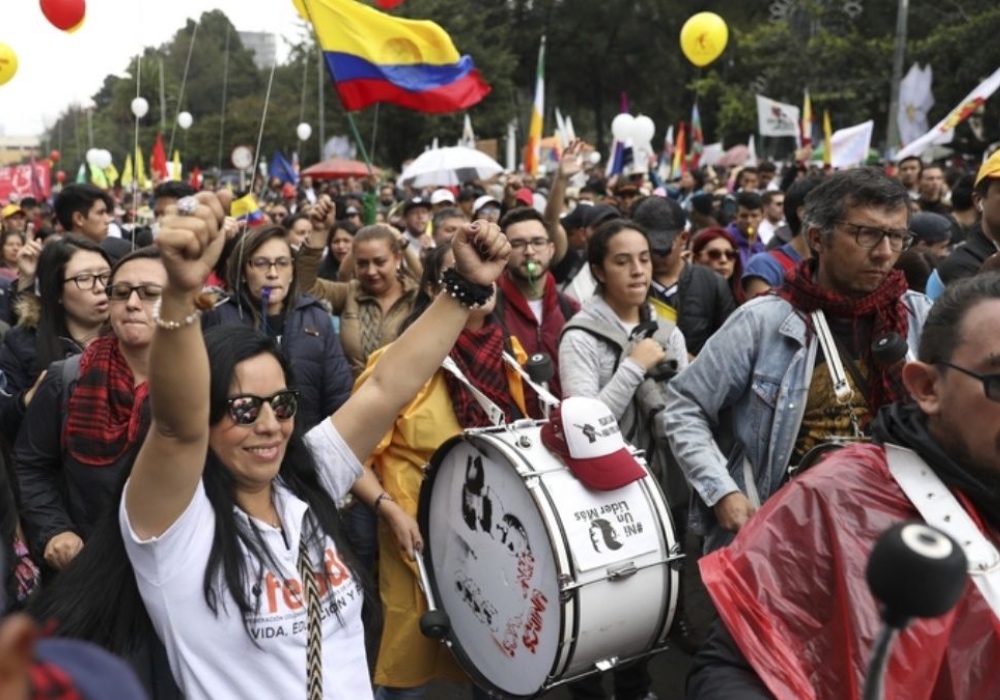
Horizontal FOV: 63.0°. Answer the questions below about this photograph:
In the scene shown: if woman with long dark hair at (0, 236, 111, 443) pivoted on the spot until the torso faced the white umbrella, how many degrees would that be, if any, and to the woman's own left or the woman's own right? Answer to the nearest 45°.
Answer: approximately 90° to the woman's own left

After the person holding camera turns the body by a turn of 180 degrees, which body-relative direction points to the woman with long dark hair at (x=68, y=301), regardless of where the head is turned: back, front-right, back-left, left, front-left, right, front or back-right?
front-left

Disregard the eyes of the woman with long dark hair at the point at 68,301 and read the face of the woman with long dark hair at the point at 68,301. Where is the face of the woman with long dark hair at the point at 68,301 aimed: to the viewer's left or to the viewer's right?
to the viewer's right

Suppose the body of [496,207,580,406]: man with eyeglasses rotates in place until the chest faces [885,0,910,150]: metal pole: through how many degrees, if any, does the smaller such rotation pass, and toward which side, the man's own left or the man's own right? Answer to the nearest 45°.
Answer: approximately 135° to the man's own left

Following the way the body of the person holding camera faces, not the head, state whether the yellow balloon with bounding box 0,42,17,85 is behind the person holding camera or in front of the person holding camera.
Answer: behind

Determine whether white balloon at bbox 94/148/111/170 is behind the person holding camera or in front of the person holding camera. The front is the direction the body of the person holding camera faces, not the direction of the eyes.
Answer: behind

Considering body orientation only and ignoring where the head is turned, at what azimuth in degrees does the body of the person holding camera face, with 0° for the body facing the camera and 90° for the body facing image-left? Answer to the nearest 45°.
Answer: approximately 315°

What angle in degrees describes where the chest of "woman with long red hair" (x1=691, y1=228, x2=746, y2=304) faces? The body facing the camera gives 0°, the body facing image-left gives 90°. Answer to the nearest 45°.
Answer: approximately 315°

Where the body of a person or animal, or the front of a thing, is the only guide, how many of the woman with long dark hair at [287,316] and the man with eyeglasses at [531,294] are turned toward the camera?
2

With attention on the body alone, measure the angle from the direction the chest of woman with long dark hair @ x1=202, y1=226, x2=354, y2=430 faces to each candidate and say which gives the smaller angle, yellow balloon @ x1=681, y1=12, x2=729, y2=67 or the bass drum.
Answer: the bass drum

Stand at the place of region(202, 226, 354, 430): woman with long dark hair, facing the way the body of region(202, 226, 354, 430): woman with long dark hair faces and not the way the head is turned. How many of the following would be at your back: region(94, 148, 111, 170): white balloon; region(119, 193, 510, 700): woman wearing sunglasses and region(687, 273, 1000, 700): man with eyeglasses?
1

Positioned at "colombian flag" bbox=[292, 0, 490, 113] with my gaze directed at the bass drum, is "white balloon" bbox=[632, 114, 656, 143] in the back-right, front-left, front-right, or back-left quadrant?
back-left

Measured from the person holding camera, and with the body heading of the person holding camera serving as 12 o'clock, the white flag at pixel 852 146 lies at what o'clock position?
The white flag is roughly at 8 o'clock from the person holding camera.
